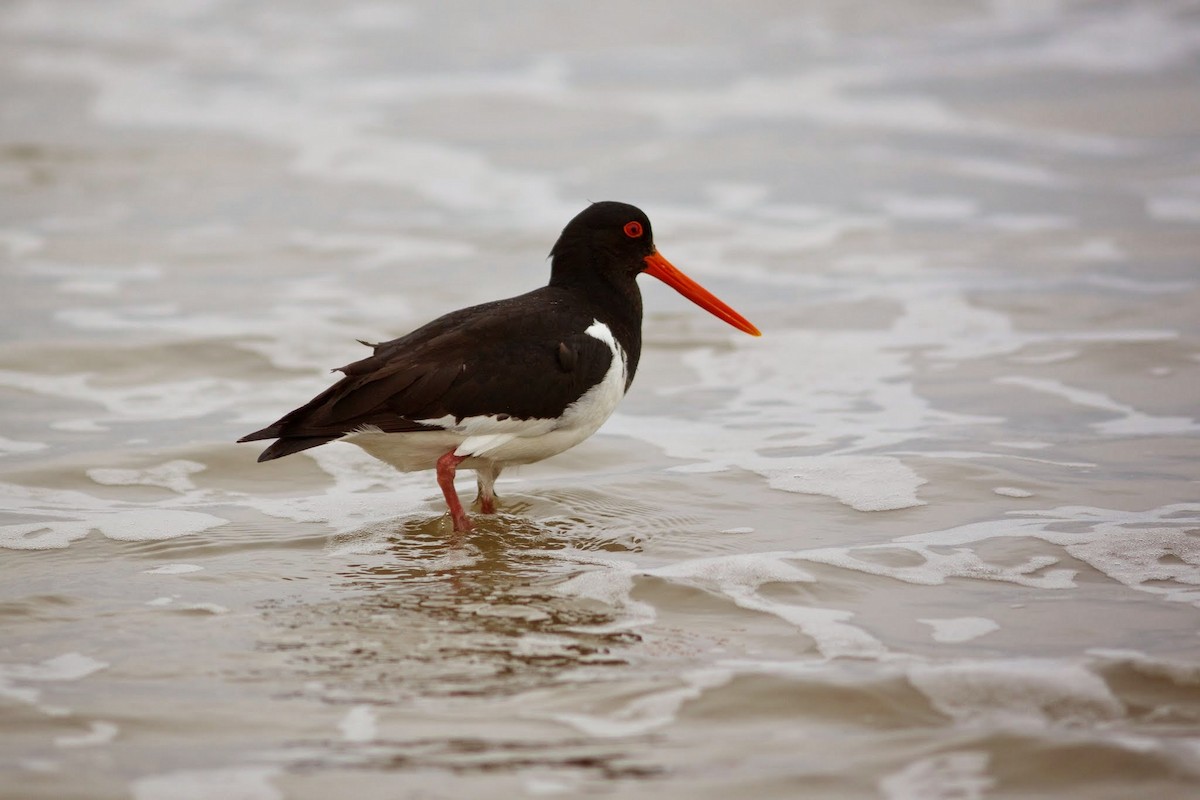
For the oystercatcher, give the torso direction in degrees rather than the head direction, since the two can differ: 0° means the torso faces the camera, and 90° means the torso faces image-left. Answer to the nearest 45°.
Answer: approximately 270°
